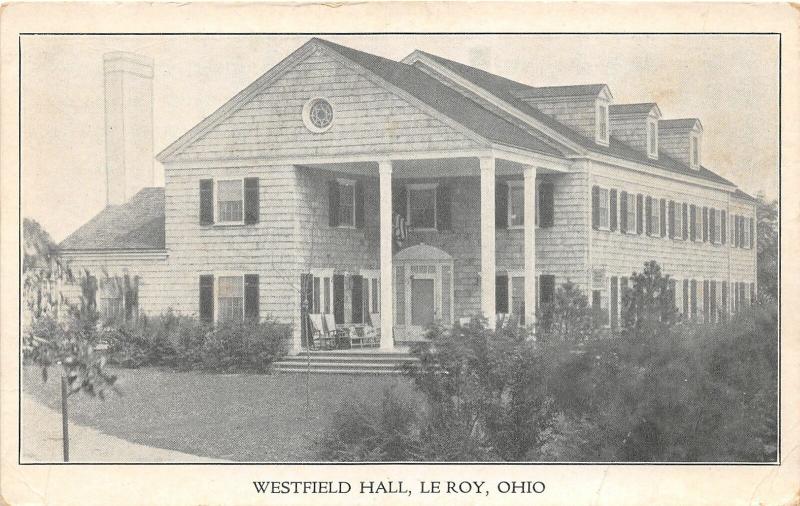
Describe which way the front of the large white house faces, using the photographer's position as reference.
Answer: facing the viewer and to the left of the viewer

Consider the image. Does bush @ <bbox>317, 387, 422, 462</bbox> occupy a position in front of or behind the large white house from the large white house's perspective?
in front
